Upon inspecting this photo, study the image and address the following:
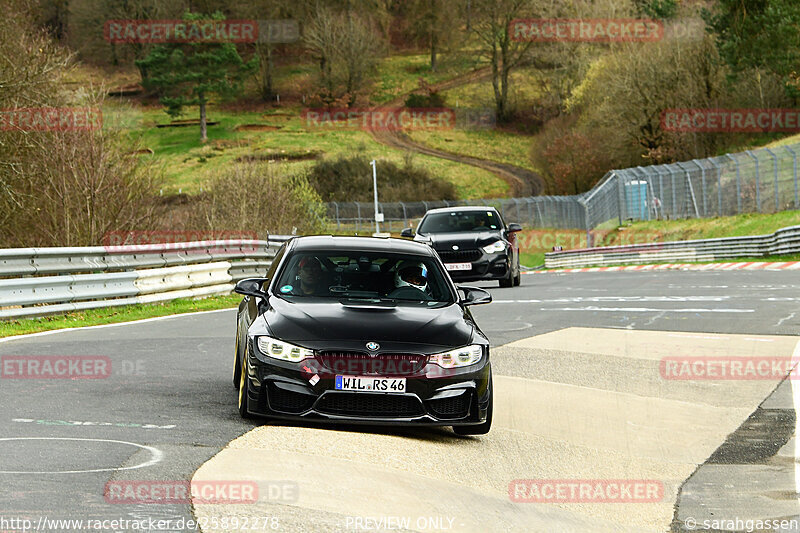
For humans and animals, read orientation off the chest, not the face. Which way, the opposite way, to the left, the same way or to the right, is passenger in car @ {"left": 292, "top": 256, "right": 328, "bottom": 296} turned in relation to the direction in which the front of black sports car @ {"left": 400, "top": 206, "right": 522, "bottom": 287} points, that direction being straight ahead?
the same way

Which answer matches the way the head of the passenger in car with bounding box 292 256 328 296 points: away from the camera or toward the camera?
toward the camera

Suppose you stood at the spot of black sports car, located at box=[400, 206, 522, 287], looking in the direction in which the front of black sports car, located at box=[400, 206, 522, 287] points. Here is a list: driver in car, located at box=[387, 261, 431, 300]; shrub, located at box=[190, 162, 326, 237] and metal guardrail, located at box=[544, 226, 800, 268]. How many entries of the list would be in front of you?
1

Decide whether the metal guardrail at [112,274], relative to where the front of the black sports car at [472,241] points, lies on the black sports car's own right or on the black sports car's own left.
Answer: on the black sports car's own right

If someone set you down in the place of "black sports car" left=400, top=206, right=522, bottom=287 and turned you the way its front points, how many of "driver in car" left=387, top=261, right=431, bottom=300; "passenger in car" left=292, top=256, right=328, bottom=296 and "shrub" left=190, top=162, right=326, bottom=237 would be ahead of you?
2

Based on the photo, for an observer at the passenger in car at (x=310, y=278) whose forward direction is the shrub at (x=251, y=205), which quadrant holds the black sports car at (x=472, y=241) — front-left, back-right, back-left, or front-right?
front-right

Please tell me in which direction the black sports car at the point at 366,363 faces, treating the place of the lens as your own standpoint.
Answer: facing the viewer

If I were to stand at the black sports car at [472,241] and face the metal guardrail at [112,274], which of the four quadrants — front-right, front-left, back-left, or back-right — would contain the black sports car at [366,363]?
front-left

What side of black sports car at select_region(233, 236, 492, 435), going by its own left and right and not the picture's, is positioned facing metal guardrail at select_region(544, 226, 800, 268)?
back

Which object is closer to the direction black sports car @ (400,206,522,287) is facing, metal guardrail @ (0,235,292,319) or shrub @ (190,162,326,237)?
the metal guardrail

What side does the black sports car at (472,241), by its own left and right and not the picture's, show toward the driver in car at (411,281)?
front

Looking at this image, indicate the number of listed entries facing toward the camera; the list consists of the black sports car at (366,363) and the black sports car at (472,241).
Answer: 2

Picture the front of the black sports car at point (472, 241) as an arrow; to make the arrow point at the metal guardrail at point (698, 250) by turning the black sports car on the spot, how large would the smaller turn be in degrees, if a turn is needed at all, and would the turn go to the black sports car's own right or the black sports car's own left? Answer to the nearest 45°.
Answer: approximately 135° to the black sports car's own left

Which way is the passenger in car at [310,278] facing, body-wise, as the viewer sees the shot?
toward the camera

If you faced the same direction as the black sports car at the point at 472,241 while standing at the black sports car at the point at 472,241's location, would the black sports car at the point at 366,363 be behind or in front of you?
in front

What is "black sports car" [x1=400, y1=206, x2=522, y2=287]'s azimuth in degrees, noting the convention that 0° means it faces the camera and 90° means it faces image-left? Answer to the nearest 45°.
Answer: approximately 0°

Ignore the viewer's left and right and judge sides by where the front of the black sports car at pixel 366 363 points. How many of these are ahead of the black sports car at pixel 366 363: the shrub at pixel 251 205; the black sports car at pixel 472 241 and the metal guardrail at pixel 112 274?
0

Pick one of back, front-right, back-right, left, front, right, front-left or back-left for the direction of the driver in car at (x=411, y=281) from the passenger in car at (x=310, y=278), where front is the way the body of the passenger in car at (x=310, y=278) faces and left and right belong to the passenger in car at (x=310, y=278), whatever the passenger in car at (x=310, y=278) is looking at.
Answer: left
